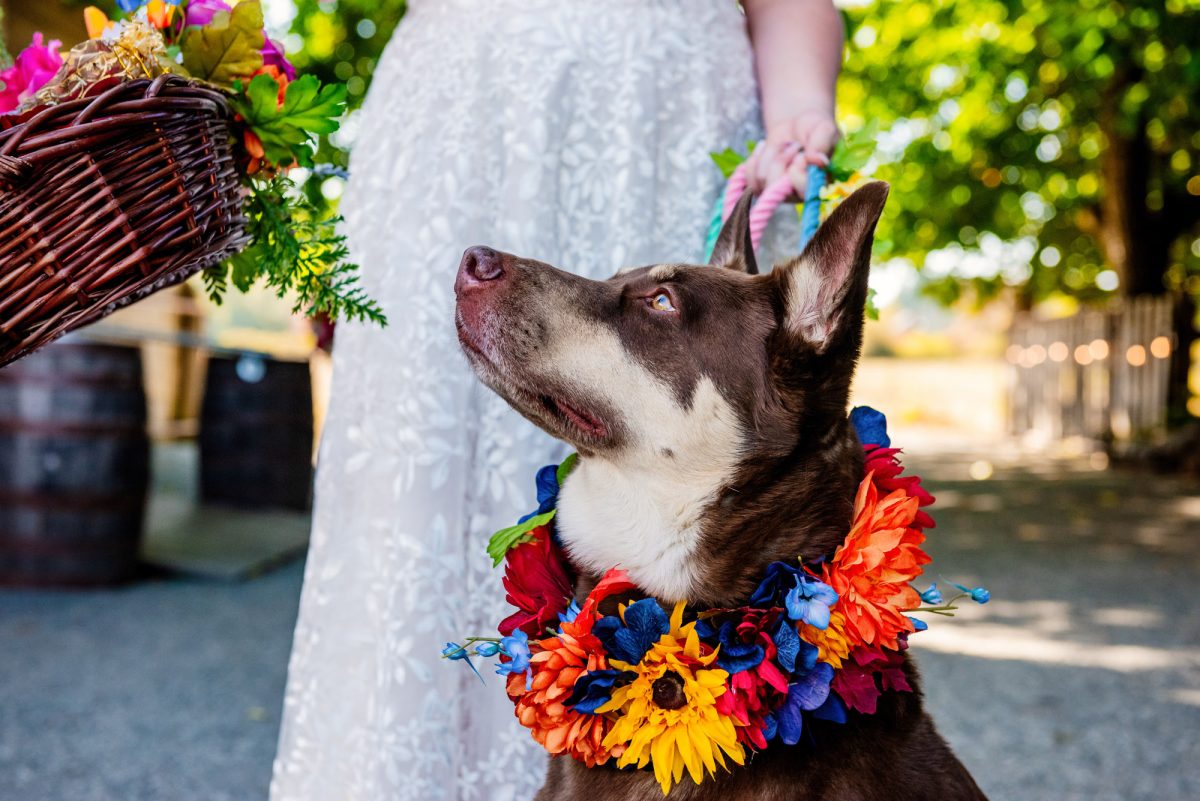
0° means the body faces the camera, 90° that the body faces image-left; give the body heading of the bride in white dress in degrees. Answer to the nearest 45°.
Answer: approximately 0°

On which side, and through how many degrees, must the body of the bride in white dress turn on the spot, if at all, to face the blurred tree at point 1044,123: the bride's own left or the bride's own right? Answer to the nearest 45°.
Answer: approximately 135° to the bride's own left

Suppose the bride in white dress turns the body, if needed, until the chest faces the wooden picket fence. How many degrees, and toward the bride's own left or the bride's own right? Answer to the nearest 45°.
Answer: approximately 135° to the bride's own left

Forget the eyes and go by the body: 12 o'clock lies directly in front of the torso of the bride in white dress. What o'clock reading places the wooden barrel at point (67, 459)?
The wooden barrel is roughly at 5 o'clock from the bride in white dress.

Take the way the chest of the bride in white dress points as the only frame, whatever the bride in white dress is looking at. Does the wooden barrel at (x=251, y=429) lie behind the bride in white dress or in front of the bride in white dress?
behind

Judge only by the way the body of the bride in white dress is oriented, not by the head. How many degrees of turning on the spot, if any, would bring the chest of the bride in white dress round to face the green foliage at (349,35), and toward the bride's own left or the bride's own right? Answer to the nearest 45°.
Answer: approximately 180°

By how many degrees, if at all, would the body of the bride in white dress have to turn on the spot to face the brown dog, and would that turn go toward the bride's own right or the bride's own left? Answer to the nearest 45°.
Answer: approximately 45° to the bride's own left
